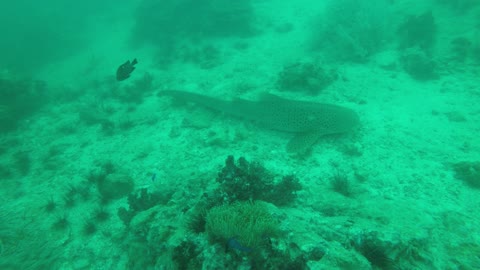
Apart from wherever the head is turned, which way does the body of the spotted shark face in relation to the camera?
to the viewer's right

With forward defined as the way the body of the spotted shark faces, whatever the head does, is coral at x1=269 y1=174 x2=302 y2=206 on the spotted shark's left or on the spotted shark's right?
on the spotted shark's right

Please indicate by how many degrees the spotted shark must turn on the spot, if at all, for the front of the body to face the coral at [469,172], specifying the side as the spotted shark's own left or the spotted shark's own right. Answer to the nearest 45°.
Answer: approximately 45° to the spotted shark's own right

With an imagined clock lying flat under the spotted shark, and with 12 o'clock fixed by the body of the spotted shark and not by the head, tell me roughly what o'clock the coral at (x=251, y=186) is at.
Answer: The coral is roughly at 4 o'clock from the spotted shark.

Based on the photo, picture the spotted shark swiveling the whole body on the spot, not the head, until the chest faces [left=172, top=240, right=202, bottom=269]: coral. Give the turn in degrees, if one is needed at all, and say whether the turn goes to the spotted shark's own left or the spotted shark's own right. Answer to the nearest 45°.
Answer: approximately 135° to the spotted shark's own right

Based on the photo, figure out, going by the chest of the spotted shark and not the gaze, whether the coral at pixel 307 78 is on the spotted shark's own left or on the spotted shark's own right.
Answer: on the spotted shark's own left
